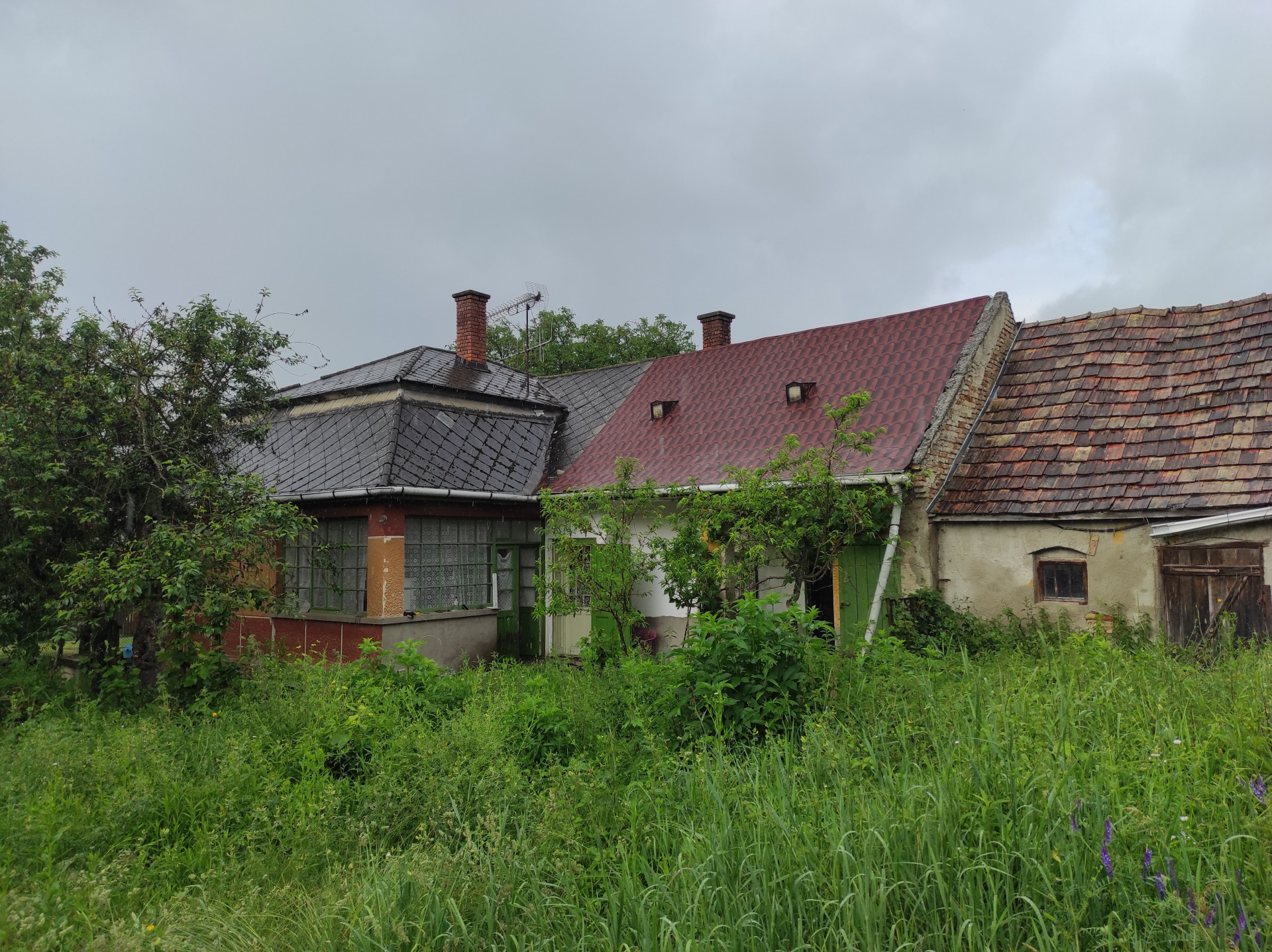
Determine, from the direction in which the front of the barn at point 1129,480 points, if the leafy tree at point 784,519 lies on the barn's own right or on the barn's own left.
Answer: on the barn's own right

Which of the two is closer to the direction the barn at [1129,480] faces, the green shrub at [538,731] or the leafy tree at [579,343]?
the green shrub

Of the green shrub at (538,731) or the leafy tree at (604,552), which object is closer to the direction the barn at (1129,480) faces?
the green shrub

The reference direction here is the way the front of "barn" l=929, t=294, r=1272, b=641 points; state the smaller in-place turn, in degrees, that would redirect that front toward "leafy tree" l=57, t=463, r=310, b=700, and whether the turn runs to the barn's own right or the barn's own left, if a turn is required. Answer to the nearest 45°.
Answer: approximately 45° to the barn's own right

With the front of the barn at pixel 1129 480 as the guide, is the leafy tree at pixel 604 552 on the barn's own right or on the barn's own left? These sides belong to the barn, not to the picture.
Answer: on the barn's own right

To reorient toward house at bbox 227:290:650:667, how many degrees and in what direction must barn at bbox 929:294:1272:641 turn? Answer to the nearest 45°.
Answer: approximately 90° to its right

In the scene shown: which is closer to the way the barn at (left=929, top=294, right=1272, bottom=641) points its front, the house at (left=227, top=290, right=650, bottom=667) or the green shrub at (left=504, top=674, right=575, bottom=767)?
the green shrub

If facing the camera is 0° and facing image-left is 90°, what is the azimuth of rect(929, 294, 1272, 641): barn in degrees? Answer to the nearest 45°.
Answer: approximately 0°

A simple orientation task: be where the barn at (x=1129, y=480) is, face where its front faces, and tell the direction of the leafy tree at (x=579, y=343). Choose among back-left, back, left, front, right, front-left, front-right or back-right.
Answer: back-right

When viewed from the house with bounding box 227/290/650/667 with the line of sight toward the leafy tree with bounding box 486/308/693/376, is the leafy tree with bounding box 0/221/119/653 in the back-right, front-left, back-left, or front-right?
back-left
